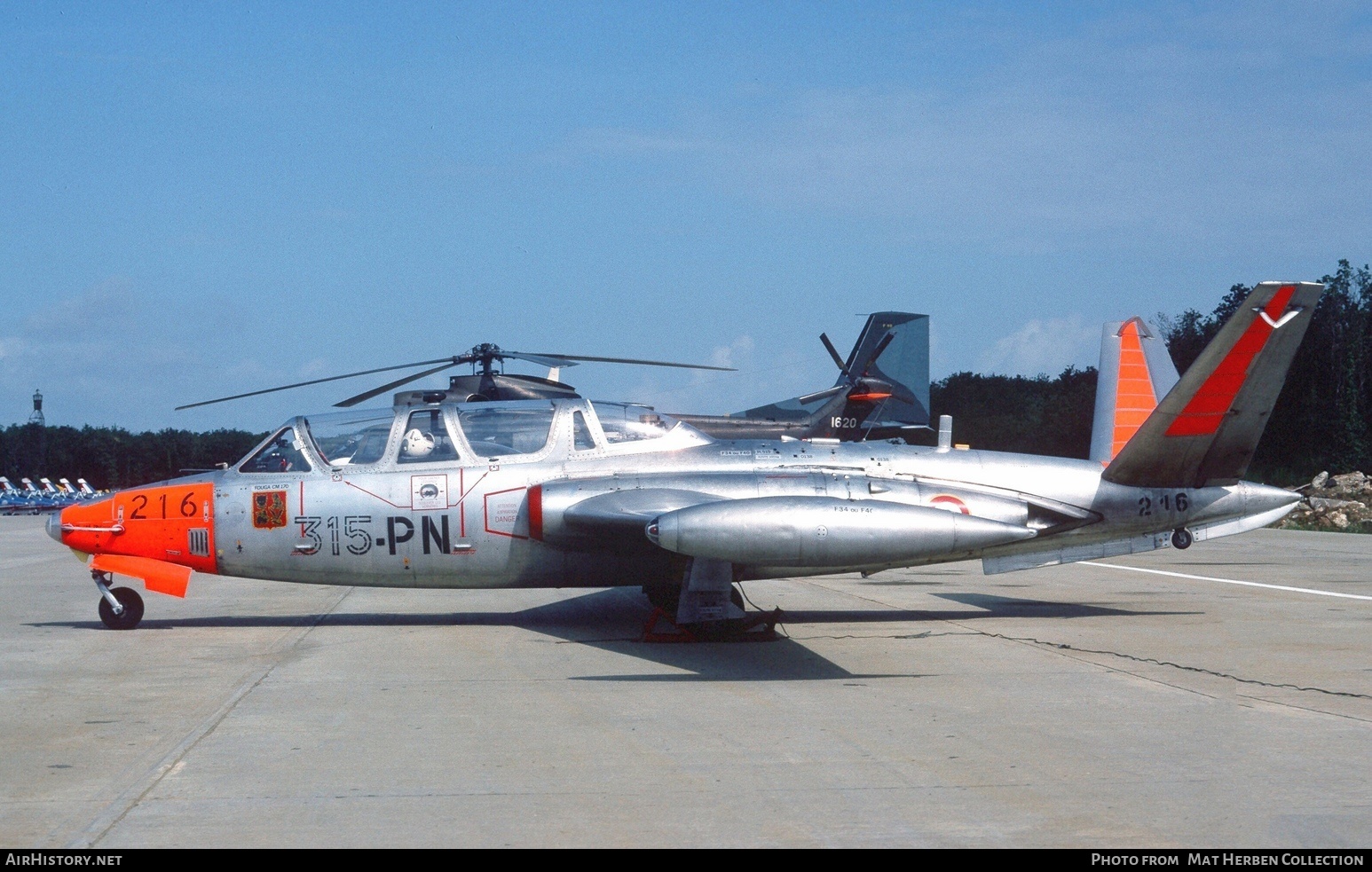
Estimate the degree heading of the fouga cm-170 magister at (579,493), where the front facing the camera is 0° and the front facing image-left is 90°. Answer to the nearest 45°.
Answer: approximately 90°

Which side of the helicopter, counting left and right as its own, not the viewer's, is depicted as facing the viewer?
left

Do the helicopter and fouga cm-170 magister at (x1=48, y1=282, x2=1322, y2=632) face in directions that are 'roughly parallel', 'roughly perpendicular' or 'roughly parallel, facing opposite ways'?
roughly parallel

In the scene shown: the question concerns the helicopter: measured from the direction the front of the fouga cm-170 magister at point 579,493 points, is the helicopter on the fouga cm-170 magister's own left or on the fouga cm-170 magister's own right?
on the fouga cm-170 magister's own right

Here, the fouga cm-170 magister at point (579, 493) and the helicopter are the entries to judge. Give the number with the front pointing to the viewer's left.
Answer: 2

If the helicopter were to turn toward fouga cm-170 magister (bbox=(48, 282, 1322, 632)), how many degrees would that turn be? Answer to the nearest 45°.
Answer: approximately 90° to its left
